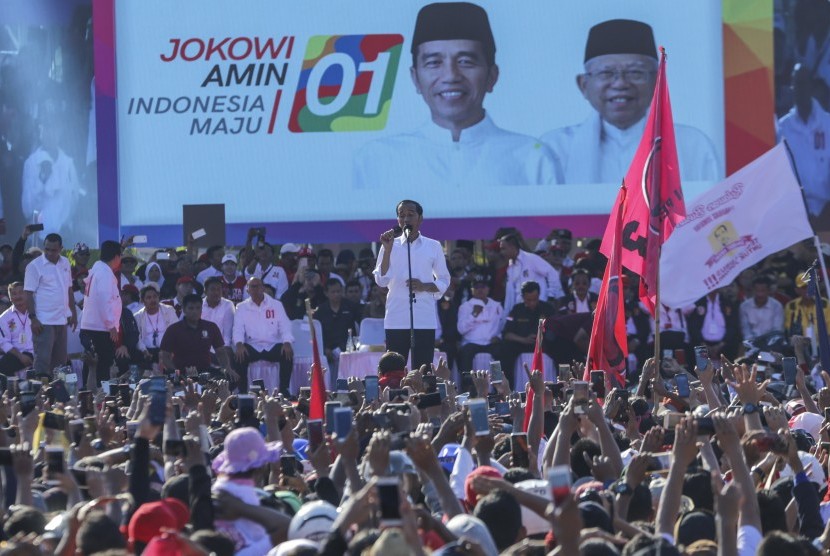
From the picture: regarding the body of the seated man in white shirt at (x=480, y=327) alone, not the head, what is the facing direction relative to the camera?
toward the camera

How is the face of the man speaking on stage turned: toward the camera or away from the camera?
toward the camera

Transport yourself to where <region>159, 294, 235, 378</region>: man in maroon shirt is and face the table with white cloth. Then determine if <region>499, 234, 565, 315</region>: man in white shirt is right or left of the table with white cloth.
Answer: left

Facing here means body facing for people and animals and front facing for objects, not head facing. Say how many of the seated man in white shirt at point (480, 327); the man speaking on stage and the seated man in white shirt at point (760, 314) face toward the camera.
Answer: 3

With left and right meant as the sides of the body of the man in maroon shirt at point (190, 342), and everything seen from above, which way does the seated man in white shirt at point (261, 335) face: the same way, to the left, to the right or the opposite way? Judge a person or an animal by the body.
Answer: the same way

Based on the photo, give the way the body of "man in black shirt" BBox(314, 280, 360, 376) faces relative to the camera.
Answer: toward the camera

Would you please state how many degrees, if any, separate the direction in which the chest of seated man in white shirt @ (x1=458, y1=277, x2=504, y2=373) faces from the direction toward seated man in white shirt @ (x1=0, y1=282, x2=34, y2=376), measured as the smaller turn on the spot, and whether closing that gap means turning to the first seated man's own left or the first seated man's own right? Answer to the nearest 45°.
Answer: approximately 90° to the first seated man's own right

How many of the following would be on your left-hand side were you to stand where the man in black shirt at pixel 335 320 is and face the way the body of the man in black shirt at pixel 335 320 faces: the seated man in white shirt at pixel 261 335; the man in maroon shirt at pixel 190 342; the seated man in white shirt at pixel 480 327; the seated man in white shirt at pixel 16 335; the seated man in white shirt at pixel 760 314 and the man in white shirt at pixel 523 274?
3

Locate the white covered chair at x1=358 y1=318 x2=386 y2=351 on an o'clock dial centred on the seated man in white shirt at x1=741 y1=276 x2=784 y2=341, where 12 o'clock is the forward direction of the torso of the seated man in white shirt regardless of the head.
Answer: The white covered chair is roughly at 2 o'clock from the seated man in white shirt.

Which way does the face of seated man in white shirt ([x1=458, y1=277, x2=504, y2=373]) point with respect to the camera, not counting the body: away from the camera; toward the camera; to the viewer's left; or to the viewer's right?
toward the camera

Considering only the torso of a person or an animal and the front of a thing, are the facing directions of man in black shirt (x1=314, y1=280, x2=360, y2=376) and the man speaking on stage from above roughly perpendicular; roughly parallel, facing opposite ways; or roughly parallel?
roughly parallel

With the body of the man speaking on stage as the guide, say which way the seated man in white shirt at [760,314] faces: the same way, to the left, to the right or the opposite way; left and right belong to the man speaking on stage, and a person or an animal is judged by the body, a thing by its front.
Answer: the same way

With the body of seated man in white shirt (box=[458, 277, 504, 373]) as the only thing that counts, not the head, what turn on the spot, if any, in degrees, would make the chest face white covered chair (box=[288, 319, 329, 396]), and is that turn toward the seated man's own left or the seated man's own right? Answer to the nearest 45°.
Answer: approximately 90° to the seated man's own right

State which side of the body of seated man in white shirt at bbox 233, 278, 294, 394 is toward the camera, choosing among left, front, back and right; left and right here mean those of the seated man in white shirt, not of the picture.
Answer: front
